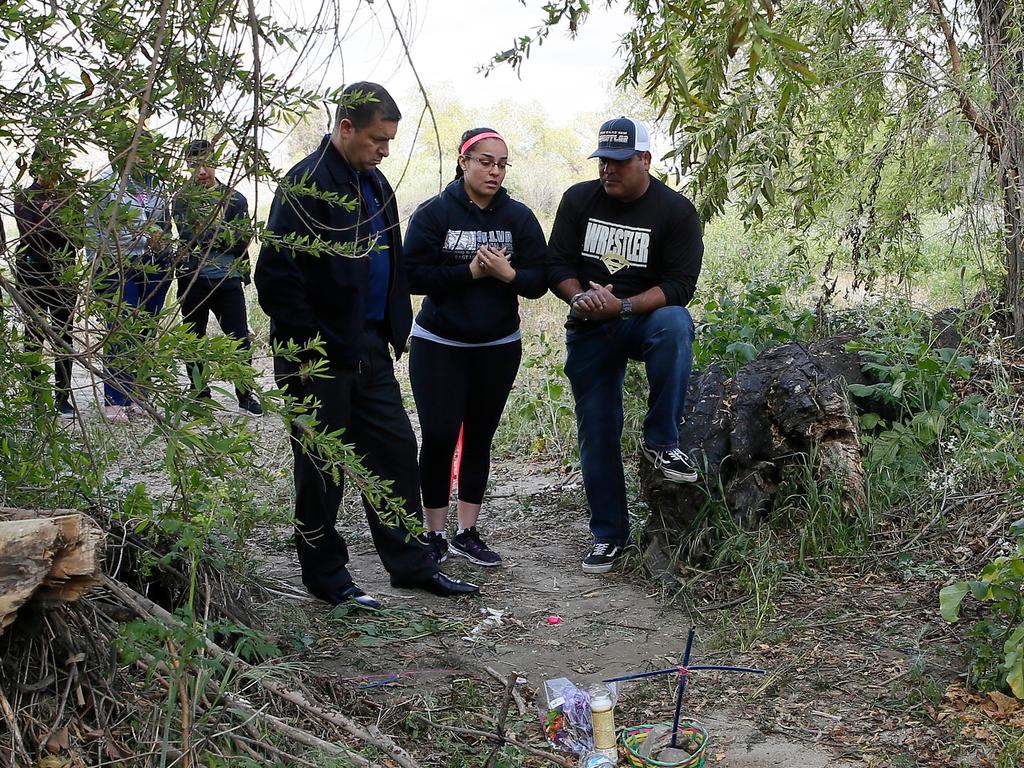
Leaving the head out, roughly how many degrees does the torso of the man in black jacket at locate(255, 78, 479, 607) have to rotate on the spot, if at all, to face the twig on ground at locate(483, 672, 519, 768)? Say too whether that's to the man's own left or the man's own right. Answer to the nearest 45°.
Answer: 0° — they already face it

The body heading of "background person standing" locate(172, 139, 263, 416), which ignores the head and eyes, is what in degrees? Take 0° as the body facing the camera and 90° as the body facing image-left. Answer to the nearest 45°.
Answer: approximately 0°

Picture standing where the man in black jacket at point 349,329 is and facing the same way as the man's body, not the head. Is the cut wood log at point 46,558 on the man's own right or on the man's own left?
on the man's own right

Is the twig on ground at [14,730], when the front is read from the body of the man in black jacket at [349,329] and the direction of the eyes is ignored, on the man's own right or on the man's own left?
on the man's own right

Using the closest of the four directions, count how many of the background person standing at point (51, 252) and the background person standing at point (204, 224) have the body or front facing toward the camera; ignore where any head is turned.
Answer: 2
